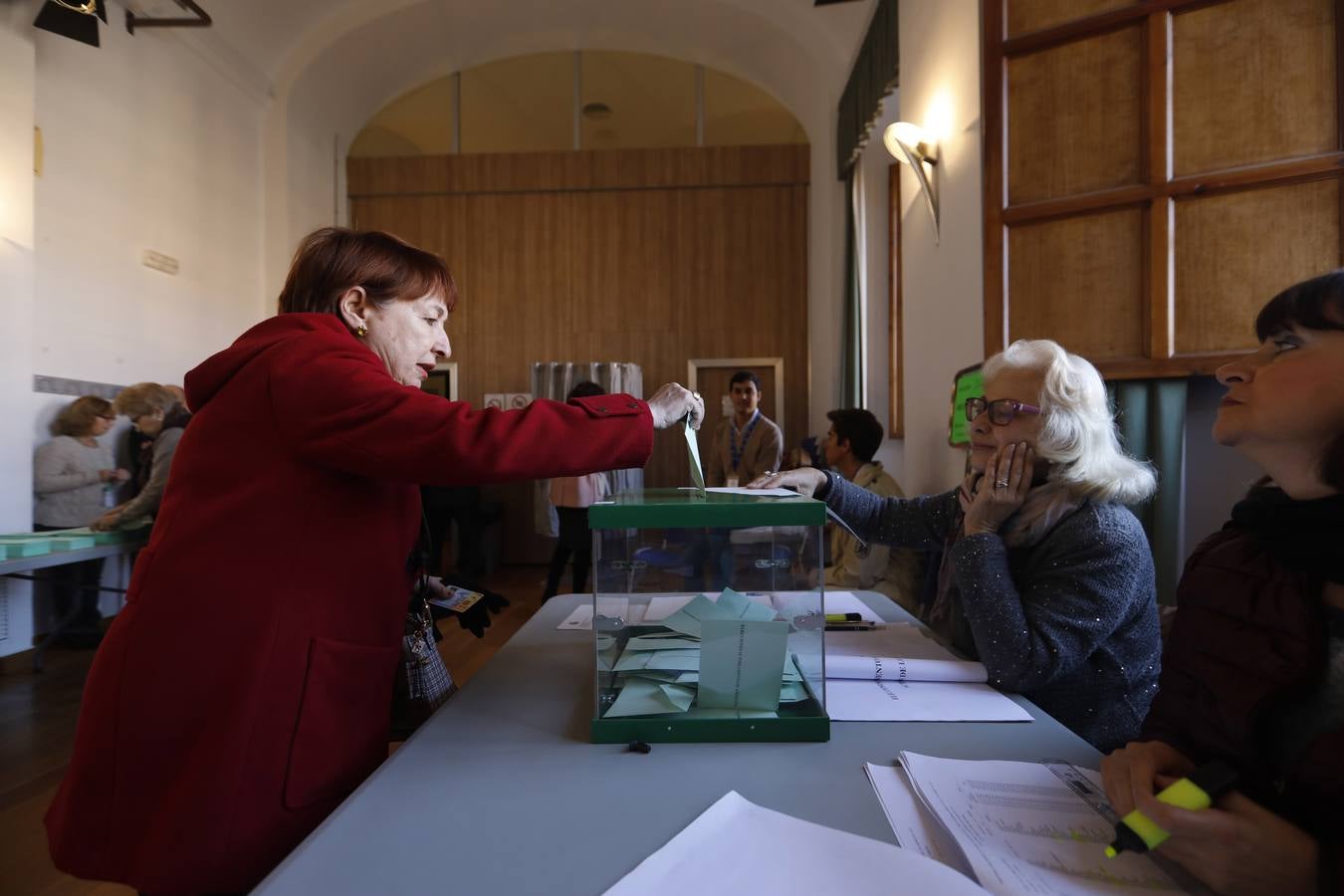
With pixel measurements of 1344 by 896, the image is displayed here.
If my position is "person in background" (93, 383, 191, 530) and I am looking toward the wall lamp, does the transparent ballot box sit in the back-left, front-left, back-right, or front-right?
front-right

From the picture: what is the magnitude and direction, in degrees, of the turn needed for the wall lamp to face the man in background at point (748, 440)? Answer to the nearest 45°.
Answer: approximately 45° to its right

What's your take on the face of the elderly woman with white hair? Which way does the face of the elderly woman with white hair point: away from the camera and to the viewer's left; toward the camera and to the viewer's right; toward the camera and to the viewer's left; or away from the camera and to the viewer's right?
toward the camera and to the viewer's left

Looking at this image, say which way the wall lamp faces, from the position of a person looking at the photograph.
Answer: facing to the left of the viewer

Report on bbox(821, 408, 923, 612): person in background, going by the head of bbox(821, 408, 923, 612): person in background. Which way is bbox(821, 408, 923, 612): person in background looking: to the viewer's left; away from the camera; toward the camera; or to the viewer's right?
to the viewer's left

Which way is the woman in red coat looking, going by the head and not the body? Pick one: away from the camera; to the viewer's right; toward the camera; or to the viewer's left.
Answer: to the viewer's right

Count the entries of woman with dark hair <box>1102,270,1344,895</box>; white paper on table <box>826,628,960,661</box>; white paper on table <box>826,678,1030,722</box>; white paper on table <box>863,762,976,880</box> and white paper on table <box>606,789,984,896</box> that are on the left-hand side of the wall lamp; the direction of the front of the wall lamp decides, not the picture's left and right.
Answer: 5

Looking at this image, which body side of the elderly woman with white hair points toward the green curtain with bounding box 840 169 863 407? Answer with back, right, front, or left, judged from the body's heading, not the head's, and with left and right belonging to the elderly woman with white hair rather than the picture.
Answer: right

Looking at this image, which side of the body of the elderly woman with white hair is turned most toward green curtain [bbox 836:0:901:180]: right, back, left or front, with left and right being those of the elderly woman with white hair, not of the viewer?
right

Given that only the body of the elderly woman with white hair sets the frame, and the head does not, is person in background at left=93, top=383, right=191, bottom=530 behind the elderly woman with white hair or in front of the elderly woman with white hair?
in front

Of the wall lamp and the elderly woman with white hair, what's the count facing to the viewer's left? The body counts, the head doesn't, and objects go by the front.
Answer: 2

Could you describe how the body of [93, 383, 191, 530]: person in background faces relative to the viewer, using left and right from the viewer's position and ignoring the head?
facing to the left of the viewer

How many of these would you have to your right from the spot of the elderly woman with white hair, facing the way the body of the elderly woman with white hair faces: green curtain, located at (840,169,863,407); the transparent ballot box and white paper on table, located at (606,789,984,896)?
1

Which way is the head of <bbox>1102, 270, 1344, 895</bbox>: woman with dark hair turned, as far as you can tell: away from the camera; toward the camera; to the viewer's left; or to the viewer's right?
to the viewer's left

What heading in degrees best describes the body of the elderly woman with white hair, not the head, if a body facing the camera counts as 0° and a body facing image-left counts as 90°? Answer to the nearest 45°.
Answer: approximately 90°

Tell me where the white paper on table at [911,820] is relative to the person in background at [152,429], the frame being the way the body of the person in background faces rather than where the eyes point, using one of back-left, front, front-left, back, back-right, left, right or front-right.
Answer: left
